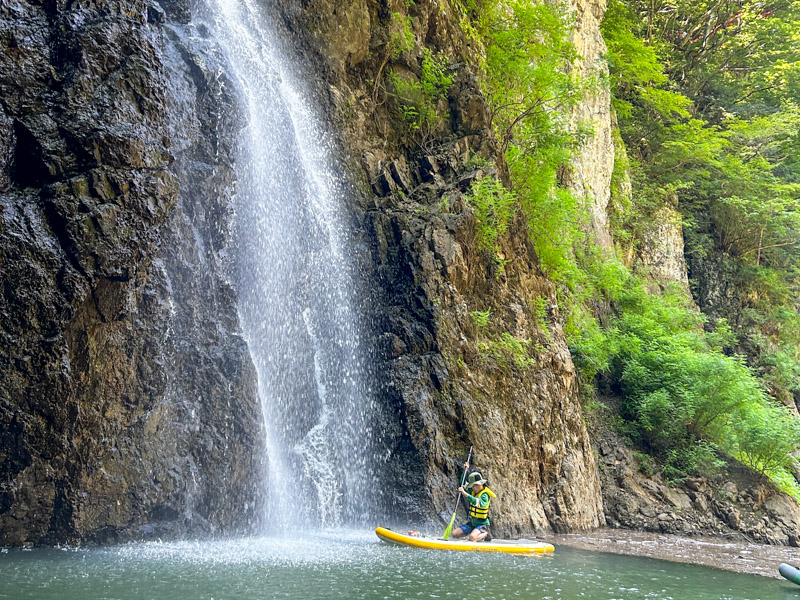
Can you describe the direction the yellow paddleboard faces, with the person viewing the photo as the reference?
facing to the left of the viewer
